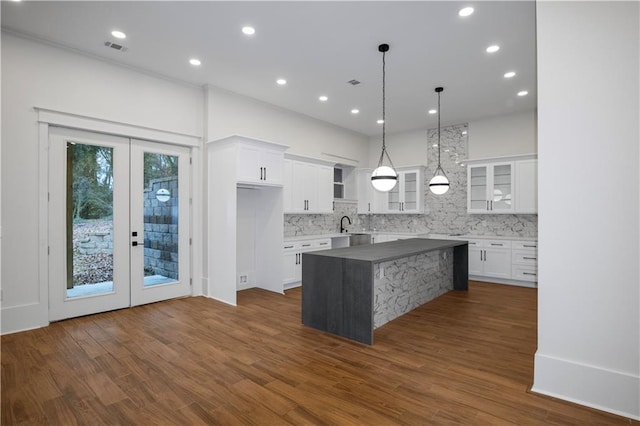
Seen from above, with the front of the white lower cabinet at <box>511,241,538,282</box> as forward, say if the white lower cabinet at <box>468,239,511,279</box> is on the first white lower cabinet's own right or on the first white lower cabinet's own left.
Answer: on the first white lower cabinet's own right

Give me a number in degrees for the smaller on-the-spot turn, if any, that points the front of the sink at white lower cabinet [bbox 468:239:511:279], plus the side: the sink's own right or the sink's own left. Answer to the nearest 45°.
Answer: approximately 45° to the sink's own left

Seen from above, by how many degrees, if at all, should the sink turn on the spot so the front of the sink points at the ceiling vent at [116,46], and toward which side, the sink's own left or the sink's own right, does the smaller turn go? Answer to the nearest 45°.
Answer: approximately 90° to the sink's own right

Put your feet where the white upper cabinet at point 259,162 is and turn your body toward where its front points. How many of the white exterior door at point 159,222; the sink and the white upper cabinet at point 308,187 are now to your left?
2

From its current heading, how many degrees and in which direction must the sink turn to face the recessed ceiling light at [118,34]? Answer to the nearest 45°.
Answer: approximately 90° to its right

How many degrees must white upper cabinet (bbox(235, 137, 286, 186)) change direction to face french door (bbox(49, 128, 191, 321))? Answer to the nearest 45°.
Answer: approximately 135° to its right

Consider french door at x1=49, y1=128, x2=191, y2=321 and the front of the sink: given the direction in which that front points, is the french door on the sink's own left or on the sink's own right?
on the sink's own right

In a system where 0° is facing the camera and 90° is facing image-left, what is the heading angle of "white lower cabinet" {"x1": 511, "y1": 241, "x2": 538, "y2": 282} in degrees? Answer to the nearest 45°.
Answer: approximately 0°

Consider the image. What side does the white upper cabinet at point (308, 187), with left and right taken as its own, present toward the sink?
left

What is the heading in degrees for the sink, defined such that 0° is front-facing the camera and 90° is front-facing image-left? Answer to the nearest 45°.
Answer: approximately 315°

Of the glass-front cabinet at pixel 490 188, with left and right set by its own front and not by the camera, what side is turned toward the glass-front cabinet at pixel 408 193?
right

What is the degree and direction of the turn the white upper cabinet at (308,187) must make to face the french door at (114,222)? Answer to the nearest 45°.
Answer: approximately 90° to its right

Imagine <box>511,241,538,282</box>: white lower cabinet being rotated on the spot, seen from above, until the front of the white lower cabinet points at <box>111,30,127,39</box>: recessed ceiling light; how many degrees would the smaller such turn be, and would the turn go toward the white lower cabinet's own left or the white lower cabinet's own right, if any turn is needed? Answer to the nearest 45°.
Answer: approximately 45° to the white lower cabinet's own right

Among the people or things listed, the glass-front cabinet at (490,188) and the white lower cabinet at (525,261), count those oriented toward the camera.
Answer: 2
